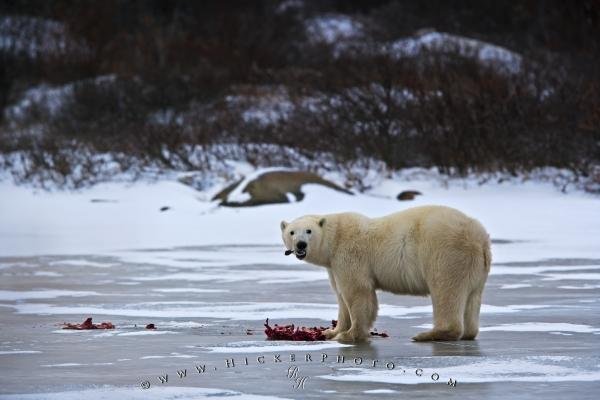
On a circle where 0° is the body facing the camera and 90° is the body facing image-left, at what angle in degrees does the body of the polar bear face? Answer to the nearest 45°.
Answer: approximately 90°

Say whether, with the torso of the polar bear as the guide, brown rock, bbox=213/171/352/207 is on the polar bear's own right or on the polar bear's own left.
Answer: on the polar bear's own right
